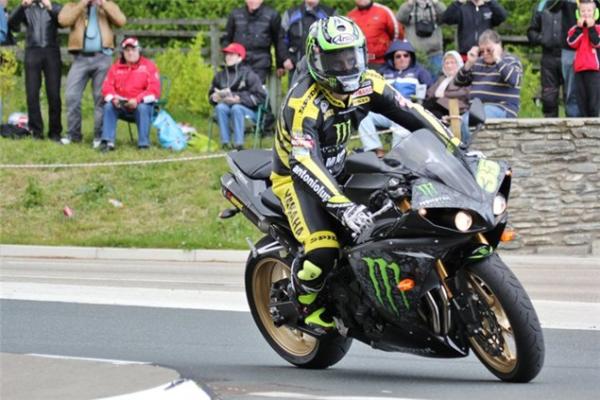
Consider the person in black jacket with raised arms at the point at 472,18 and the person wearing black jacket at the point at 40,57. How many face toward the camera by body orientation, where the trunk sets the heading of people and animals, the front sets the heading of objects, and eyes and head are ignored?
2

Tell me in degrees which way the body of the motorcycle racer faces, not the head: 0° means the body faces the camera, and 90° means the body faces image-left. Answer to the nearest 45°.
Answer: approximately 315°

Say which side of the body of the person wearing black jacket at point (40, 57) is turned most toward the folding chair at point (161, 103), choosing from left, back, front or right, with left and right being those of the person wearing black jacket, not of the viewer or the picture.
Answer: left

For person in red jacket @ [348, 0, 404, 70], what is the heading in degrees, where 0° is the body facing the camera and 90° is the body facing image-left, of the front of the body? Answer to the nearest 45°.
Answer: approximately 0°

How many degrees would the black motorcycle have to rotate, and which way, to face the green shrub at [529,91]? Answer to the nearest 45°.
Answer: approximately 135° to its left

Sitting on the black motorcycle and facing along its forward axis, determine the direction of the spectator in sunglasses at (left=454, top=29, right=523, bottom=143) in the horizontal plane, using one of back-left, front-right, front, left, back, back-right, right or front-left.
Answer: back-left

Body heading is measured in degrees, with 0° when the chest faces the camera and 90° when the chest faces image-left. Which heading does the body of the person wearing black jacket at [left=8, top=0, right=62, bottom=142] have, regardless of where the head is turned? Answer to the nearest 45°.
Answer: approximately 0°

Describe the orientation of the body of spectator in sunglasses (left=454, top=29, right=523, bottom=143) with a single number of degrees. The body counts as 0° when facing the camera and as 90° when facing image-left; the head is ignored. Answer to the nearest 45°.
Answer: approximately 45°
